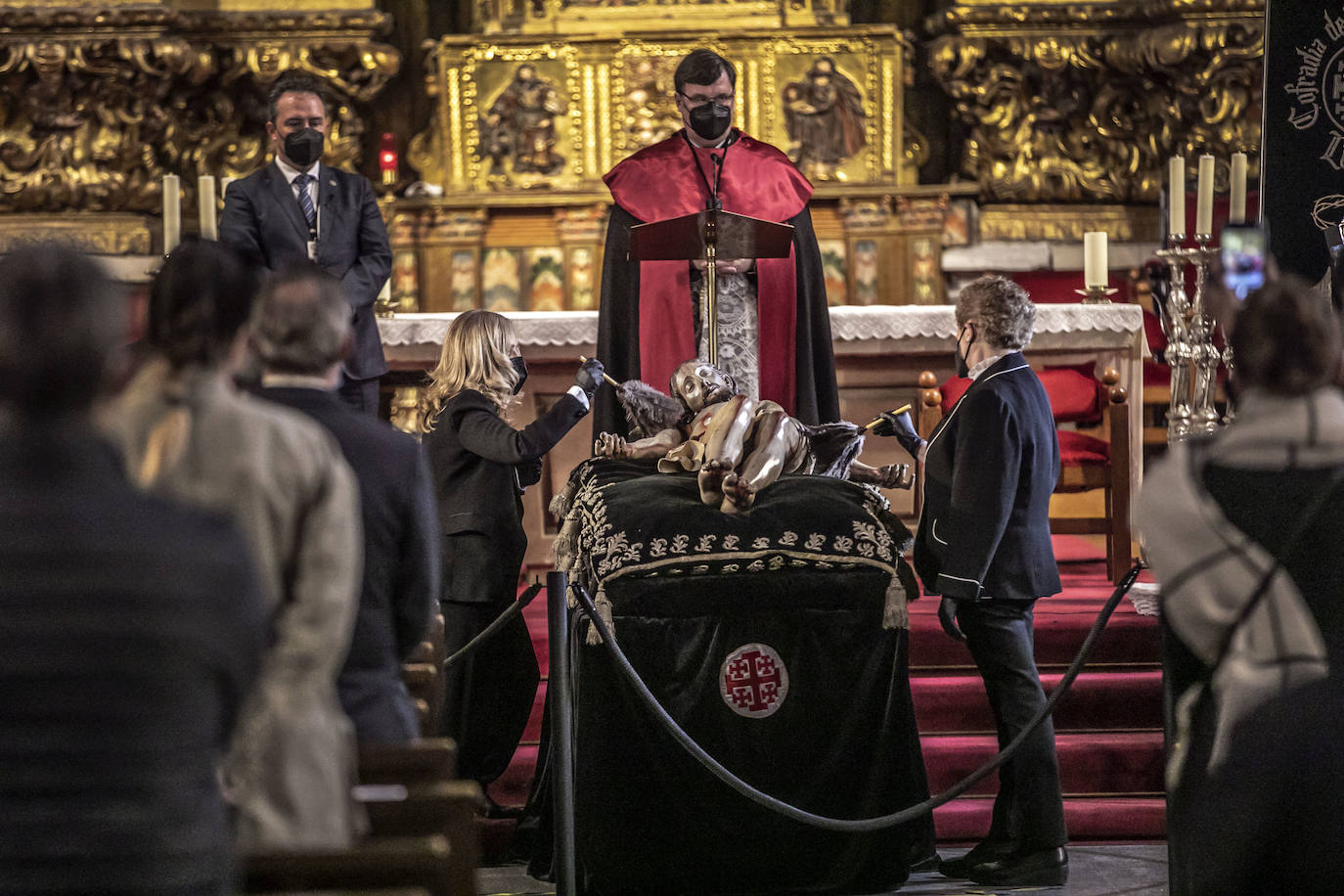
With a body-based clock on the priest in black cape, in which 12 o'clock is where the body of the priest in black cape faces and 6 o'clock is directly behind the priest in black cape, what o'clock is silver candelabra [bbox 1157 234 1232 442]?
The silver candelabra is roughly at 9 o'clock from the priest in black cape.

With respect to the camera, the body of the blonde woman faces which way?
to the viewer's right

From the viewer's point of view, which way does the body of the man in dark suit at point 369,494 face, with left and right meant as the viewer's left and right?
facing away from the viewer

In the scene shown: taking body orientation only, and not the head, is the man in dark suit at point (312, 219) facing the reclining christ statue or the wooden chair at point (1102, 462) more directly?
the reclining christ statue

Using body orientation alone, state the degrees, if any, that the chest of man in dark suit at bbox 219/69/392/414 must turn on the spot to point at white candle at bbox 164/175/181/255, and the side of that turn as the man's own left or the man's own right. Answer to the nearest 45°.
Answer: approximately 135° to the man's own right

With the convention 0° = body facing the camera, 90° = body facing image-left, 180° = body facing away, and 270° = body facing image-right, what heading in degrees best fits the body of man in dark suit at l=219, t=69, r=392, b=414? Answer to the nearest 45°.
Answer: approximately 0°
